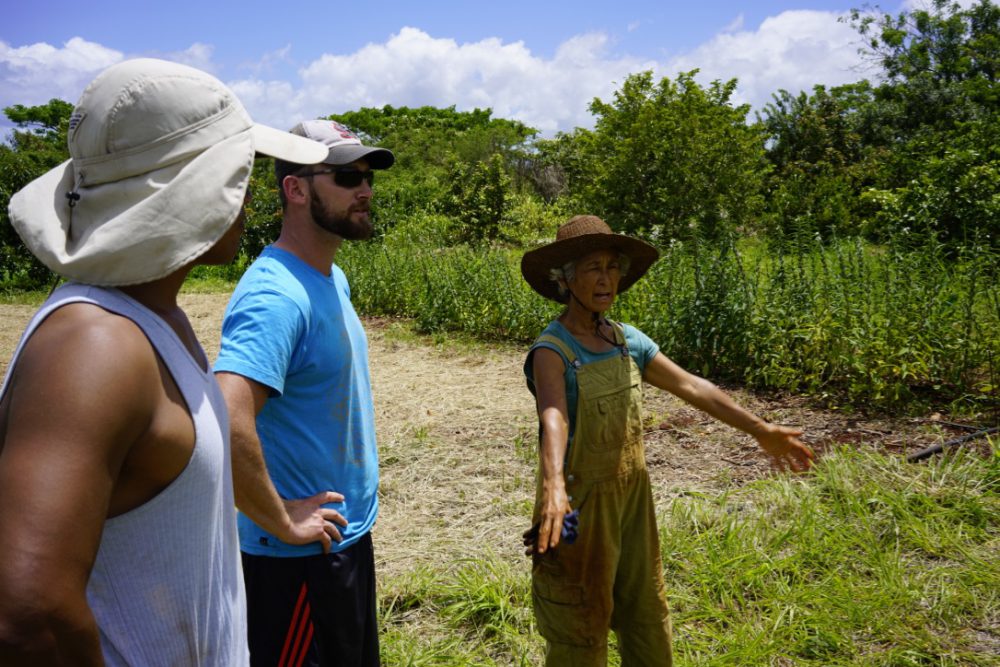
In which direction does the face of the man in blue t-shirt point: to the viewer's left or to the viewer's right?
to the viewer's right

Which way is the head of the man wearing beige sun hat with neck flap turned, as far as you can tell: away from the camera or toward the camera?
away from the camera

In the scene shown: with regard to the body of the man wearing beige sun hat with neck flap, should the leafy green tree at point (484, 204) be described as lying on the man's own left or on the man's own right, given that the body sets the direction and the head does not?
on the man's own left

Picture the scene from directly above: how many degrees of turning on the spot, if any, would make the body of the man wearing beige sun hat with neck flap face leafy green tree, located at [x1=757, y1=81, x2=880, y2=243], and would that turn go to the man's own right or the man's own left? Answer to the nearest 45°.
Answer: approximately 45° to the man's own left

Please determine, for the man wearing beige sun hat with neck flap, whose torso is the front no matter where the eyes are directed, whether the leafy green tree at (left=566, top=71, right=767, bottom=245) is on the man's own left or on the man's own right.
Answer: on the man's own left

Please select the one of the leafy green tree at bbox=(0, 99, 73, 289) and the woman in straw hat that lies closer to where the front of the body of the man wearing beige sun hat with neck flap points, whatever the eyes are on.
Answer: the woman in straw hat

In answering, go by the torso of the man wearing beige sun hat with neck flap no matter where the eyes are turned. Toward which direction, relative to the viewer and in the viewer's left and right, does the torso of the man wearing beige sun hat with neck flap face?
facing to the right of the viewer
